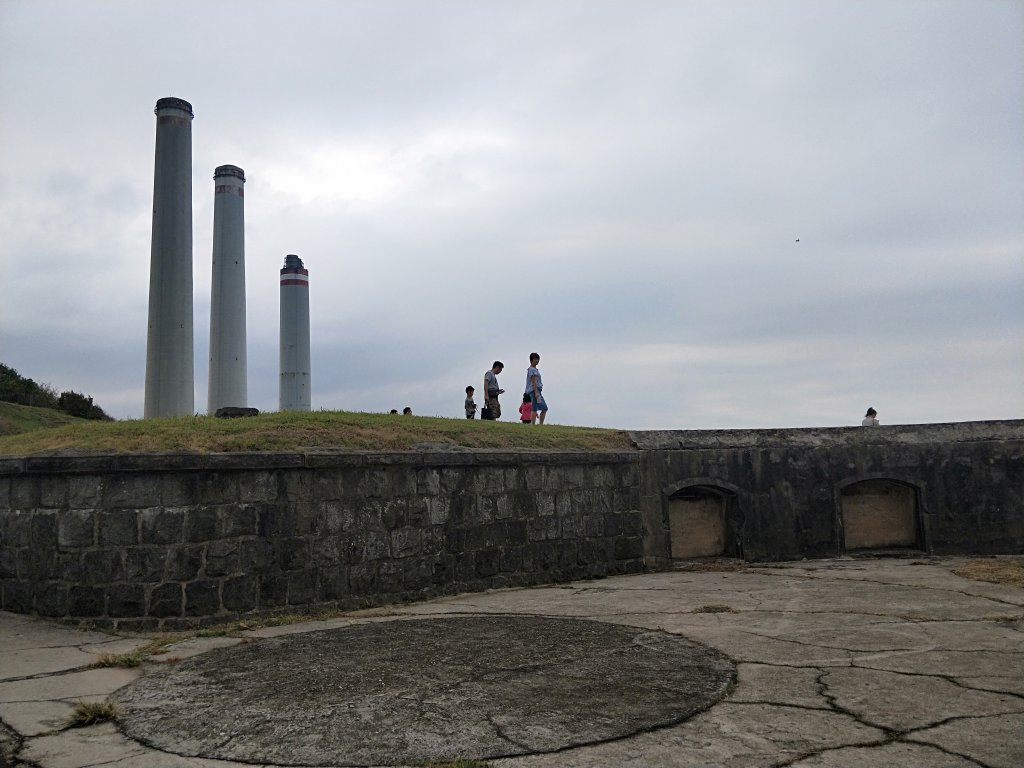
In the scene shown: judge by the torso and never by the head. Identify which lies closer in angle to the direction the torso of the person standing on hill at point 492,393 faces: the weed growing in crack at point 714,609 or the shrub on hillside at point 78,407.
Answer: the weed growing in crack

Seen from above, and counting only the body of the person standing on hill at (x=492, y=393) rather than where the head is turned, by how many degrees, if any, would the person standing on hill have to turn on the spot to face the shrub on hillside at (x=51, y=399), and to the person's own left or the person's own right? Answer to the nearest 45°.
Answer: approximately 135° to the person's own left

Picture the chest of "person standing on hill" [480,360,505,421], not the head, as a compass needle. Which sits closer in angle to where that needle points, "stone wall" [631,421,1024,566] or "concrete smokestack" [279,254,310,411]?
the stone wall

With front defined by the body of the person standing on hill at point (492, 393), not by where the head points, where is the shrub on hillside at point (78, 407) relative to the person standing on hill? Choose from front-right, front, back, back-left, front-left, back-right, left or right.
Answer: back-left

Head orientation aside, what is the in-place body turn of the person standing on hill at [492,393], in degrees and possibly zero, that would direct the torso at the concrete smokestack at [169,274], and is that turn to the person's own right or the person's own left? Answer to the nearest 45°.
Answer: approximately 135° to the person's own left

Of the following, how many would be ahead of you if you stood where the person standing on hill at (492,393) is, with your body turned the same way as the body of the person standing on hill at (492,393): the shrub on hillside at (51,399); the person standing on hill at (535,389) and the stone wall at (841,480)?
2

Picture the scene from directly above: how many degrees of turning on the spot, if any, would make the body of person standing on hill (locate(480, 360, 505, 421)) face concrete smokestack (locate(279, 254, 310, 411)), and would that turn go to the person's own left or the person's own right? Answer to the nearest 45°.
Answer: approximately 135° to the person's own left

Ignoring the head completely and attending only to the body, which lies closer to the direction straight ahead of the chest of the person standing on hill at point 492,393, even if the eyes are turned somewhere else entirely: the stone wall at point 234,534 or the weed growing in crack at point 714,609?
the weed growing in crack

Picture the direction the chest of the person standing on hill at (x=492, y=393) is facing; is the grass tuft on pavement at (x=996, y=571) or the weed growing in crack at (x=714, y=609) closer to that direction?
the grass tuft on pavement

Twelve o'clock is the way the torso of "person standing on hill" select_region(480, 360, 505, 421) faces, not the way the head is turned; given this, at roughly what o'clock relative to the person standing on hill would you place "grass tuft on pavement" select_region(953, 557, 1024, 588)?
The grass tuft on pavement is roughly at 1 o'clock from the person standing on hill.

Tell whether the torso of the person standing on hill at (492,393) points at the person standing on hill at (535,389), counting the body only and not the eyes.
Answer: yes

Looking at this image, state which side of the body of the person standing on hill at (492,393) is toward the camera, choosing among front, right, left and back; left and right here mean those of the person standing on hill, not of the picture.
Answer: right

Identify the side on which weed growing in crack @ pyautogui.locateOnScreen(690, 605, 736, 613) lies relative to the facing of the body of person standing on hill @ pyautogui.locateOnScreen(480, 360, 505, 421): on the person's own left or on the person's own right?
on the person's own right

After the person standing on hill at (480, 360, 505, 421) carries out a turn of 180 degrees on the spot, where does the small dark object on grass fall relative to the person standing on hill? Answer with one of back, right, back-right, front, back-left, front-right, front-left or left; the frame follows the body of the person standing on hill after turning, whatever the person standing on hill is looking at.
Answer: front-left

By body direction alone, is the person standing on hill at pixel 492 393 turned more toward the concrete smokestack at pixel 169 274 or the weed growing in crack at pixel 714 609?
the weed growing in crack
